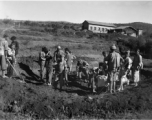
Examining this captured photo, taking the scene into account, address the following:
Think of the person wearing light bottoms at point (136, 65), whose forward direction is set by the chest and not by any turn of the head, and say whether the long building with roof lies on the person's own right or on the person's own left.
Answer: on the person's own right

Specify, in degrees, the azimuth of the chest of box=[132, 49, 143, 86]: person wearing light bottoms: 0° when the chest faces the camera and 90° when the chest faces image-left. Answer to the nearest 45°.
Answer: approximately 90°

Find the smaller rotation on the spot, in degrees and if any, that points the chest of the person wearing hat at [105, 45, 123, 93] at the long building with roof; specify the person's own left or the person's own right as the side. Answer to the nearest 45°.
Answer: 0° — they already face it

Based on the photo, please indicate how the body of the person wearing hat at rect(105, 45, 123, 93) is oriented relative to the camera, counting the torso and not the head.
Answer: away from the camera
